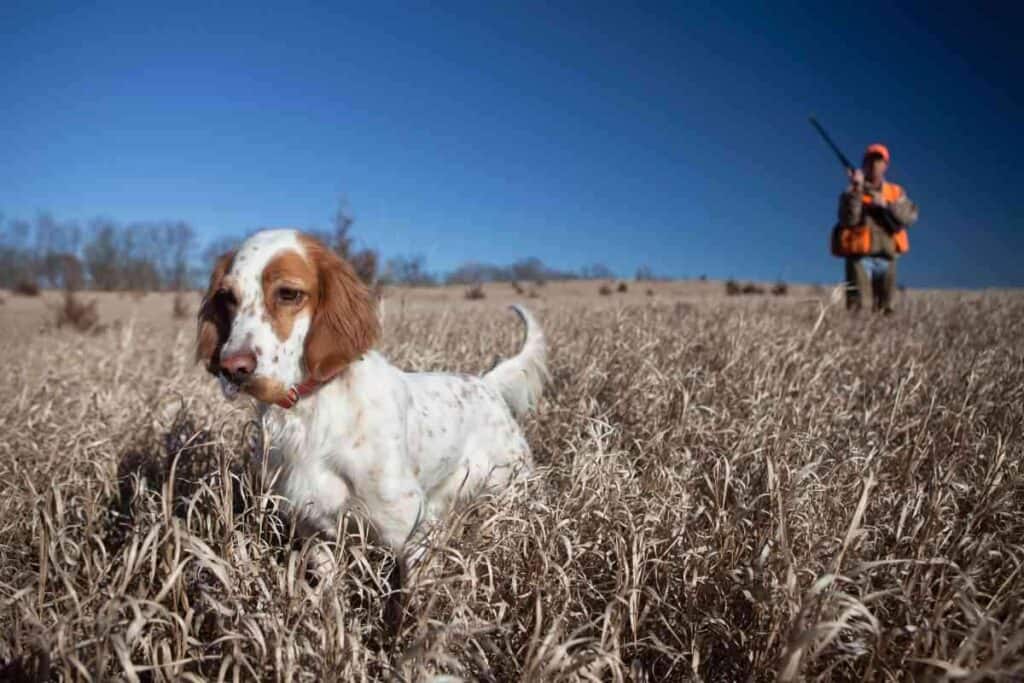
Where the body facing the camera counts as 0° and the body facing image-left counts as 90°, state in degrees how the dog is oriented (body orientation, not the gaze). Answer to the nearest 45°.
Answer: approximately 45°

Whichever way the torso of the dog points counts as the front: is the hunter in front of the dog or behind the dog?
behind
